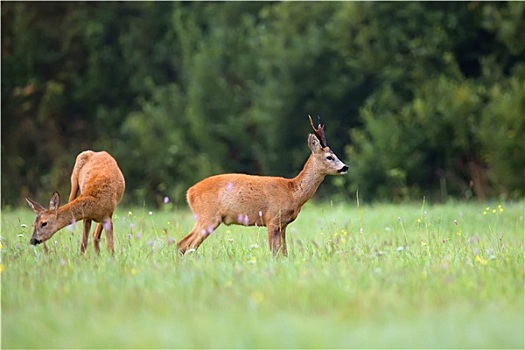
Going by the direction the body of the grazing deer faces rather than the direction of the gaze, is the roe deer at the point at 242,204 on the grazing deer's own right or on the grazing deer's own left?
on the grazing deer's own left

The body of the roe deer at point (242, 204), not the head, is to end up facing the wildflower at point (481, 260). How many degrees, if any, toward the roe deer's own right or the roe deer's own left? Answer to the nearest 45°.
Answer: approximately 45° to the roe deer's own right

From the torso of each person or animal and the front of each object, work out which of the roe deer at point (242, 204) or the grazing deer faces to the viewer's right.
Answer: the roe deer

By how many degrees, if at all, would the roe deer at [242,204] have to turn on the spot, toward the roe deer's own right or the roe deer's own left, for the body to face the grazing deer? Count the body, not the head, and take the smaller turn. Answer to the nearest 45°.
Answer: approximately 180°

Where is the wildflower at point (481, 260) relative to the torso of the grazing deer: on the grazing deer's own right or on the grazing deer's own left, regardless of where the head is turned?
on the grazing deer's own left

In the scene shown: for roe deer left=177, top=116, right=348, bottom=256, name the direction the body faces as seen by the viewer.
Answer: to the viewer's right

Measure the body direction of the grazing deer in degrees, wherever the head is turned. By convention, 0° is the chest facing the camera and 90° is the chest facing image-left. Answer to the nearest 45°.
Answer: approximately 45°

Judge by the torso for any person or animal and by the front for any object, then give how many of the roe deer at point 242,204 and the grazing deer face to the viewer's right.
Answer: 1
